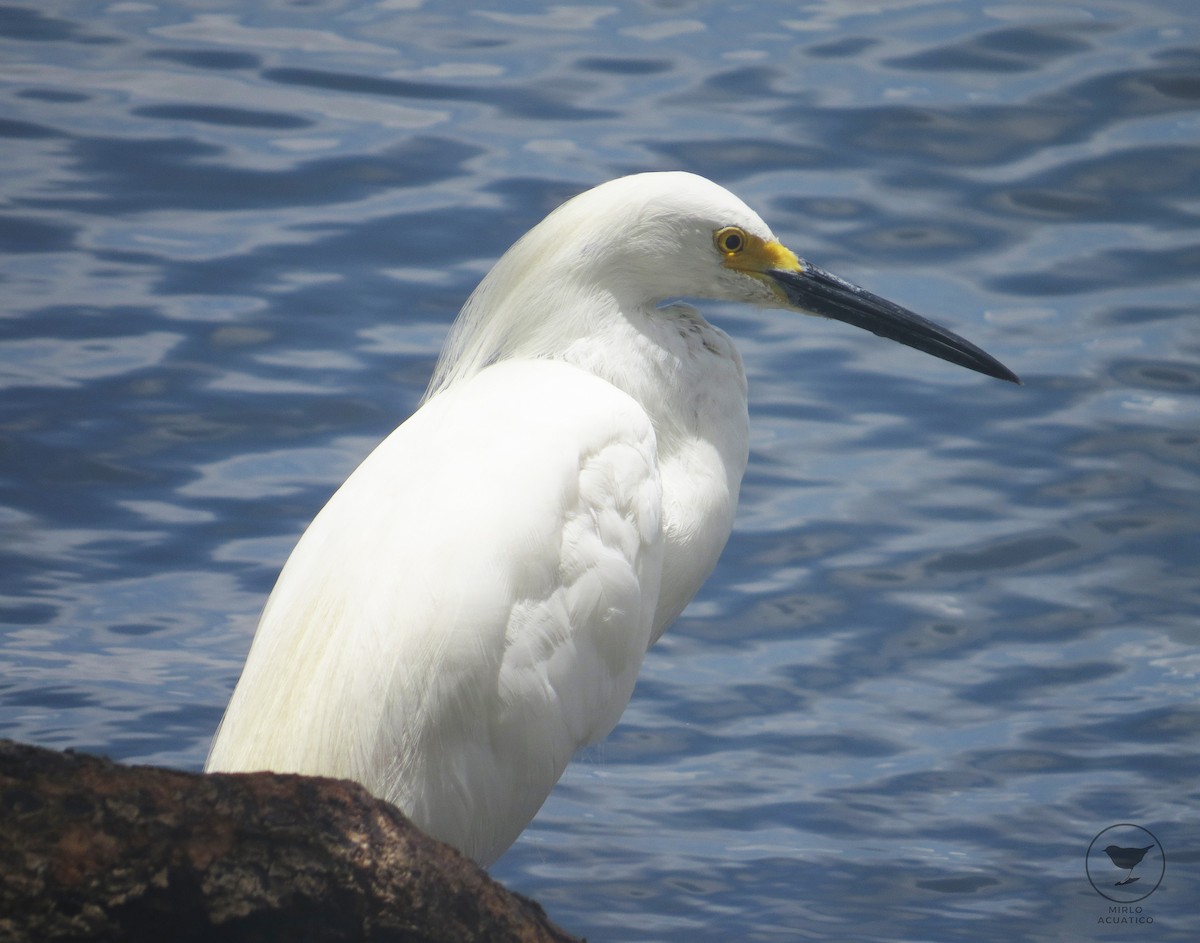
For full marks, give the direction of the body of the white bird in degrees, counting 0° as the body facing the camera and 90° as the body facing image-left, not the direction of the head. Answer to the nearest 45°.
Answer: approximately 270°
